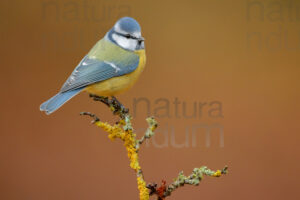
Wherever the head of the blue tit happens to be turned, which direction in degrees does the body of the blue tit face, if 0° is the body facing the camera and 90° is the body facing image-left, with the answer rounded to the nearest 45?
approximately 270°
